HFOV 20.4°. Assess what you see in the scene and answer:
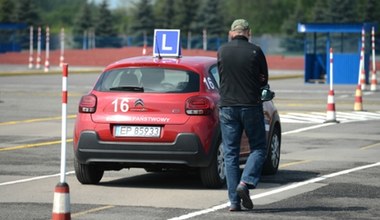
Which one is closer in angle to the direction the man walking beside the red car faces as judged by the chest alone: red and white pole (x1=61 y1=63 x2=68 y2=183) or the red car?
the red car

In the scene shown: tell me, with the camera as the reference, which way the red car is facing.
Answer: facing away from the viewer and to the right of the viewer

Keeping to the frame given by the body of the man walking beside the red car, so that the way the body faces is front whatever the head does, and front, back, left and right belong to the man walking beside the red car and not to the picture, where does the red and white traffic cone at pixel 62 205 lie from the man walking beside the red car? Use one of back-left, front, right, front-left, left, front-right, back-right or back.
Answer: back-left

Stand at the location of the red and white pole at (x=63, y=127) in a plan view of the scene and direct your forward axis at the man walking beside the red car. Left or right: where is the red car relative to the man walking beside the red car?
left

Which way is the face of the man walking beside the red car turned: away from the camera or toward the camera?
away from the camera

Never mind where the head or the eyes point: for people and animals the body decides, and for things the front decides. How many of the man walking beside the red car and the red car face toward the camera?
0

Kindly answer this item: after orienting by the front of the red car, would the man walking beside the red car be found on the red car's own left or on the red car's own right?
on the red car's own right

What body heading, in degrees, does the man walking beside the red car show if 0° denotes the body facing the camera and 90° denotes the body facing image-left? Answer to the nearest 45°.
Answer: approximately 180°

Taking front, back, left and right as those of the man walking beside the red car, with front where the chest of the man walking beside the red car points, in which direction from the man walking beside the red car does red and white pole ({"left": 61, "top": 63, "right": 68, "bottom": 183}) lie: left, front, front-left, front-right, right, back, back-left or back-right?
back-left

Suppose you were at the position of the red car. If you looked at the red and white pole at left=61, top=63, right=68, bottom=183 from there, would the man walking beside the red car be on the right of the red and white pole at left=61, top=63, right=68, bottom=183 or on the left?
left
